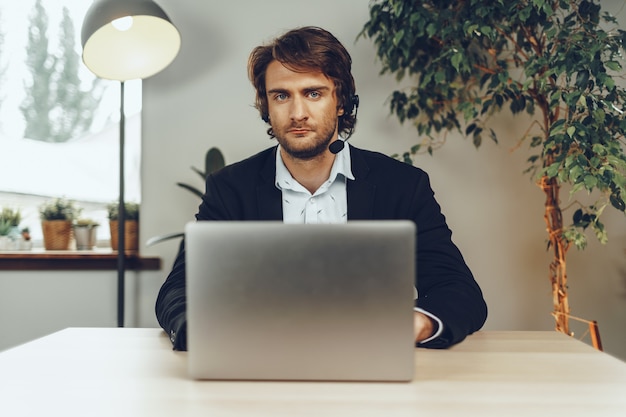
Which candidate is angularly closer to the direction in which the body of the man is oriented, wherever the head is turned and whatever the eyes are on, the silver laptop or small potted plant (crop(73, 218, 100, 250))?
the silver laptop

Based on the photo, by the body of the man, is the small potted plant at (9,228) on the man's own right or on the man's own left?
on the man's own right

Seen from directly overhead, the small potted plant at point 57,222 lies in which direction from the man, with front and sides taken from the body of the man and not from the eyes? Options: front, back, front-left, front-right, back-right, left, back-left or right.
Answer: back-right

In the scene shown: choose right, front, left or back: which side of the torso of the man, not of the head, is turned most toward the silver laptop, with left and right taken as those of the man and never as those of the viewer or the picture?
front

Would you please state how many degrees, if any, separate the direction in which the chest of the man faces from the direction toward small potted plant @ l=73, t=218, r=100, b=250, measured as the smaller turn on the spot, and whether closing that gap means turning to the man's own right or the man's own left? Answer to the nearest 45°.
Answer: approximately 135° to the man's own right

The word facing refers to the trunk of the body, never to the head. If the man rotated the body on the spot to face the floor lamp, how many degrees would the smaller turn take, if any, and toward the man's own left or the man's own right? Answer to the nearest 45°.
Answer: approximately 135° to the man's own right

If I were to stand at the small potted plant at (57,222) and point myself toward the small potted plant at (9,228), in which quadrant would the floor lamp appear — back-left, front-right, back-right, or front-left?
back-left

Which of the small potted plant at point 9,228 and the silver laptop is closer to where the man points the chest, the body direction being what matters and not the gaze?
the silver laptop

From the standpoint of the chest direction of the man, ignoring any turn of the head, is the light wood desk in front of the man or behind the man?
in front

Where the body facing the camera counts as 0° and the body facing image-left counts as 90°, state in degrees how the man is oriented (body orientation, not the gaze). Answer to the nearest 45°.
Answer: approximately 0°

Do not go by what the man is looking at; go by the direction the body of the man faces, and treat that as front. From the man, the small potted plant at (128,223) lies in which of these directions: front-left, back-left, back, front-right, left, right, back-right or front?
back-right
